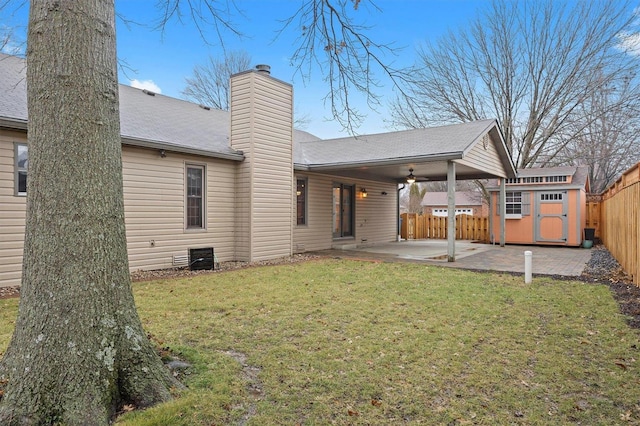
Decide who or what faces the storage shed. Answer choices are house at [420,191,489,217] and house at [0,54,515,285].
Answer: house at [420,191,489,217]

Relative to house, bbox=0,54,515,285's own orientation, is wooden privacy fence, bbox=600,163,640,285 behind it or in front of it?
behind

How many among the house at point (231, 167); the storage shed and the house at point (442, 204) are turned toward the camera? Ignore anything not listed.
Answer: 2

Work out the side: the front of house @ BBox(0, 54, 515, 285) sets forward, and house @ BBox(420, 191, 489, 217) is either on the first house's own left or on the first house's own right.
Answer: on the first house's own right

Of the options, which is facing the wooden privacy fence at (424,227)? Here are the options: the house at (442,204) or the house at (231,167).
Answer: the house at (442,204)

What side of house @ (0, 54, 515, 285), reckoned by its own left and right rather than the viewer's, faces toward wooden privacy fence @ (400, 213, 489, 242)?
right

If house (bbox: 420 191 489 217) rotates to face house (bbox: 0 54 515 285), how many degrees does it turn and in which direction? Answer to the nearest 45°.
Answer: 0° — it already faces it

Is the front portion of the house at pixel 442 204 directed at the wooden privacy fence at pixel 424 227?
yes

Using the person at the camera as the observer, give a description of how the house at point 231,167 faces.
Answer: facing away from the viewer and to the left of the viewer

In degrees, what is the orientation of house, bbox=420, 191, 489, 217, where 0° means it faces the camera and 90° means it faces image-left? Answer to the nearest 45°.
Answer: approximately 0°
